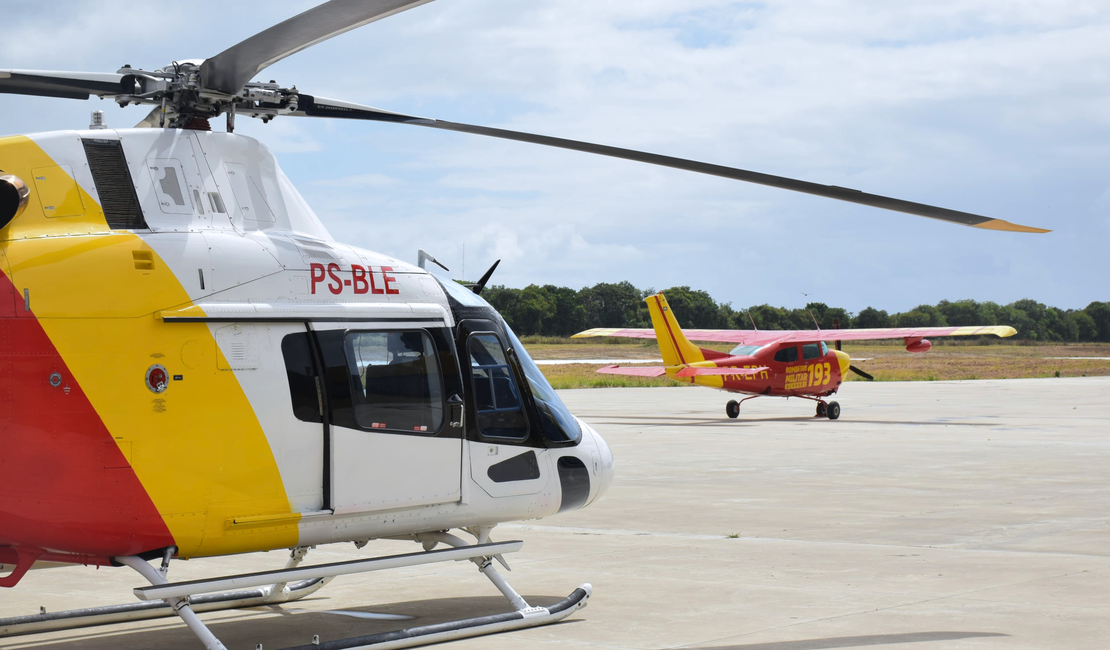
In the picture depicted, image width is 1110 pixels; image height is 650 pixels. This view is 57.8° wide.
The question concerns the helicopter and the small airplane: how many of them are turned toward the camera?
0

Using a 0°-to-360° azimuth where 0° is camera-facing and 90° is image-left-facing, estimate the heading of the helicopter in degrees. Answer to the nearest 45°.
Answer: approximately 225°

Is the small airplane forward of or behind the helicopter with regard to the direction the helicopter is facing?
forward

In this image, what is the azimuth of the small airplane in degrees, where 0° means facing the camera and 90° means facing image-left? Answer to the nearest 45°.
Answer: approximately 225°

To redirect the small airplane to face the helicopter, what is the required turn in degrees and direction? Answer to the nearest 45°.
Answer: approximately 135° to its right
